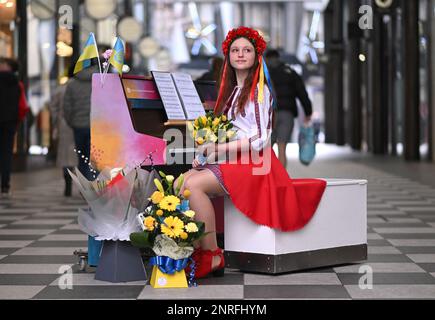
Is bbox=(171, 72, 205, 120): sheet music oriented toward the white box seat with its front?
yes

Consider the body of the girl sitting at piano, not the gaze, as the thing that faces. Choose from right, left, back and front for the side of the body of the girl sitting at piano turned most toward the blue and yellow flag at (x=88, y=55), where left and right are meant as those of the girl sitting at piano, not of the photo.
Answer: front

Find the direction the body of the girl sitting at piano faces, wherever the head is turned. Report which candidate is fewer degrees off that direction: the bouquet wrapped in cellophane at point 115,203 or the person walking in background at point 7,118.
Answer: the bouquet wrapped in cellophane

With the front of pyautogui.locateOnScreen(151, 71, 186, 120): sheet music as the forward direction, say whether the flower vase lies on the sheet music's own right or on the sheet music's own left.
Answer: on the sheet music's own right

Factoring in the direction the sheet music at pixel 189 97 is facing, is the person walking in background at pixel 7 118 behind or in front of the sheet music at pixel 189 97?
behind

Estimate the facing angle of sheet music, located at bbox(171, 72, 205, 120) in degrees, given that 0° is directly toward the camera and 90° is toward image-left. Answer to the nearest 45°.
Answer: approximately 315°

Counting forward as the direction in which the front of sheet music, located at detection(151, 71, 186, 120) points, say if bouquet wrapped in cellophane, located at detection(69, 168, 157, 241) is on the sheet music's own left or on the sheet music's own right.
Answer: on the sheet music's own right

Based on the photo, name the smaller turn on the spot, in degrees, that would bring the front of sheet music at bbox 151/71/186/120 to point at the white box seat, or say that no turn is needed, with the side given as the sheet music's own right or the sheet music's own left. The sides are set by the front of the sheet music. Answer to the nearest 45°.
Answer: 0° — it already faces it

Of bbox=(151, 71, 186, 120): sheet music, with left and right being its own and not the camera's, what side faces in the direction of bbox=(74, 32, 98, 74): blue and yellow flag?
right

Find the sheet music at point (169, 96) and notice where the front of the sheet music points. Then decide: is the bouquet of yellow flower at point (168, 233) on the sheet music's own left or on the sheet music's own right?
on the sheet music's own right
